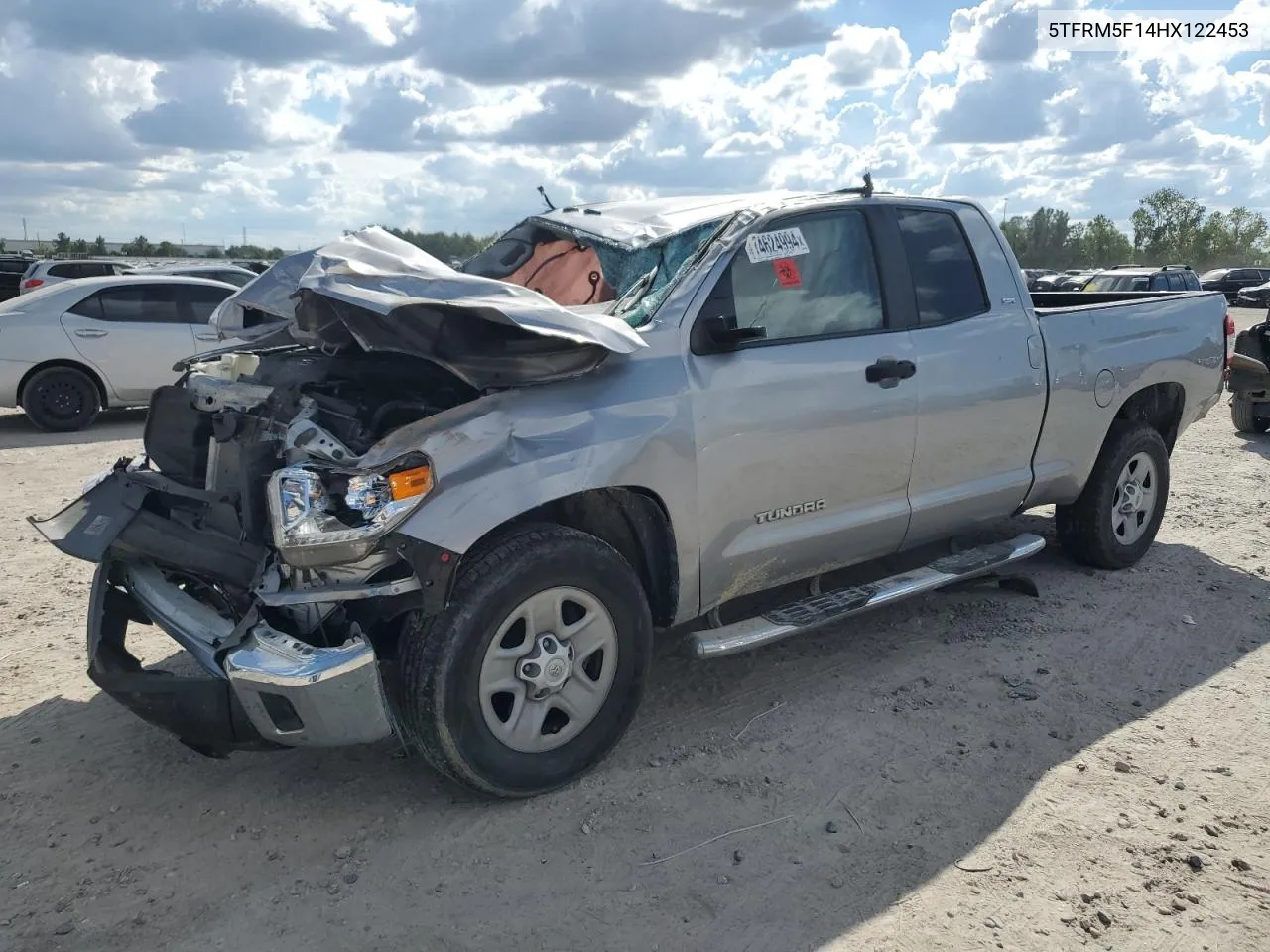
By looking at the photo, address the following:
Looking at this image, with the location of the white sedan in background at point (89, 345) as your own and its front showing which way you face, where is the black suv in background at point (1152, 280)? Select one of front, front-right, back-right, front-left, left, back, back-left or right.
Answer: front

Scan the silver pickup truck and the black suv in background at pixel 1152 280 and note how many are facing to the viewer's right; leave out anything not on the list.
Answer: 0

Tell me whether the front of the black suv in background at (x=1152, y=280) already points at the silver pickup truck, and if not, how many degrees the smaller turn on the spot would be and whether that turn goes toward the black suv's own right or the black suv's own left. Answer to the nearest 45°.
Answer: approximately 45° to the black suv's own left

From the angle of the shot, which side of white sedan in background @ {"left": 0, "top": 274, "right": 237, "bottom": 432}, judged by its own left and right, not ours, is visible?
right

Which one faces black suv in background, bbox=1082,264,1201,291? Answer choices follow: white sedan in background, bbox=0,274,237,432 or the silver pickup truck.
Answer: the white sedan in background

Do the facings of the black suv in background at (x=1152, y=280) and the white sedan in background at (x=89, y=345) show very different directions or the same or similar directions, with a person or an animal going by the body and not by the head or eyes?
very different directions

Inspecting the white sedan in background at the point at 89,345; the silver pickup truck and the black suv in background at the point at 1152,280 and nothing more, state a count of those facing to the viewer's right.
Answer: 1

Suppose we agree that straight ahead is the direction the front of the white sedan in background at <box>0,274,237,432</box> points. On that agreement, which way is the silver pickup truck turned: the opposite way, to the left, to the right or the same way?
the opposite way

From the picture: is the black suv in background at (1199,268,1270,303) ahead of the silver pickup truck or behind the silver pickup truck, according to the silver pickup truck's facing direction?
behind

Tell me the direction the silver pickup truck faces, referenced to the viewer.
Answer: facing the viewer and to the left of the viewer
